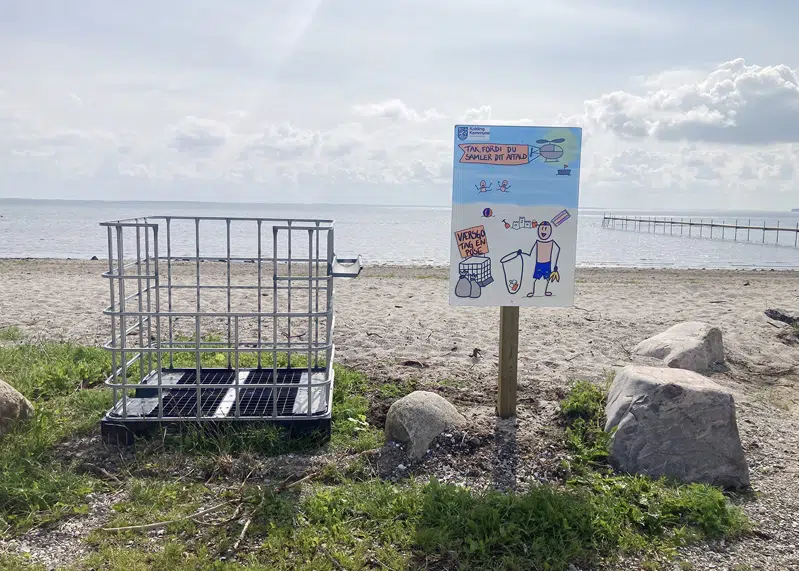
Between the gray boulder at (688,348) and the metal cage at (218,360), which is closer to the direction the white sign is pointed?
the metal cage

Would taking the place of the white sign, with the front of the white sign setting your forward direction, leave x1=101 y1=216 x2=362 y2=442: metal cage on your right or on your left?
on your right

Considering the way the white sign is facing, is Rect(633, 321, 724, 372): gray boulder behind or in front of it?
behind

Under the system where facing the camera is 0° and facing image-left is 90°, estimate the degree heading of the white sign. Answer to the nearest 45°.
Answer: approximately 0°

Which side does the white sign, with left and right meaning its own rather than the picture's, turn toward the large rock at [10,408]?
right

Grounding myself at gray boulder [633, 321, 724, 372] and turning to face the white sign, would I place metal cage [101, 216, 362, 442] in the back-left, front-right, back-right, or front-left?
front-right

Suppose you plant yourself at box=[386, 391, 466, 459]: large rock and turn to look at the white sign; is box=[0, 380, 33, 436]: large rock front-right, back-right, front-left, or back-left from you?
back-left
